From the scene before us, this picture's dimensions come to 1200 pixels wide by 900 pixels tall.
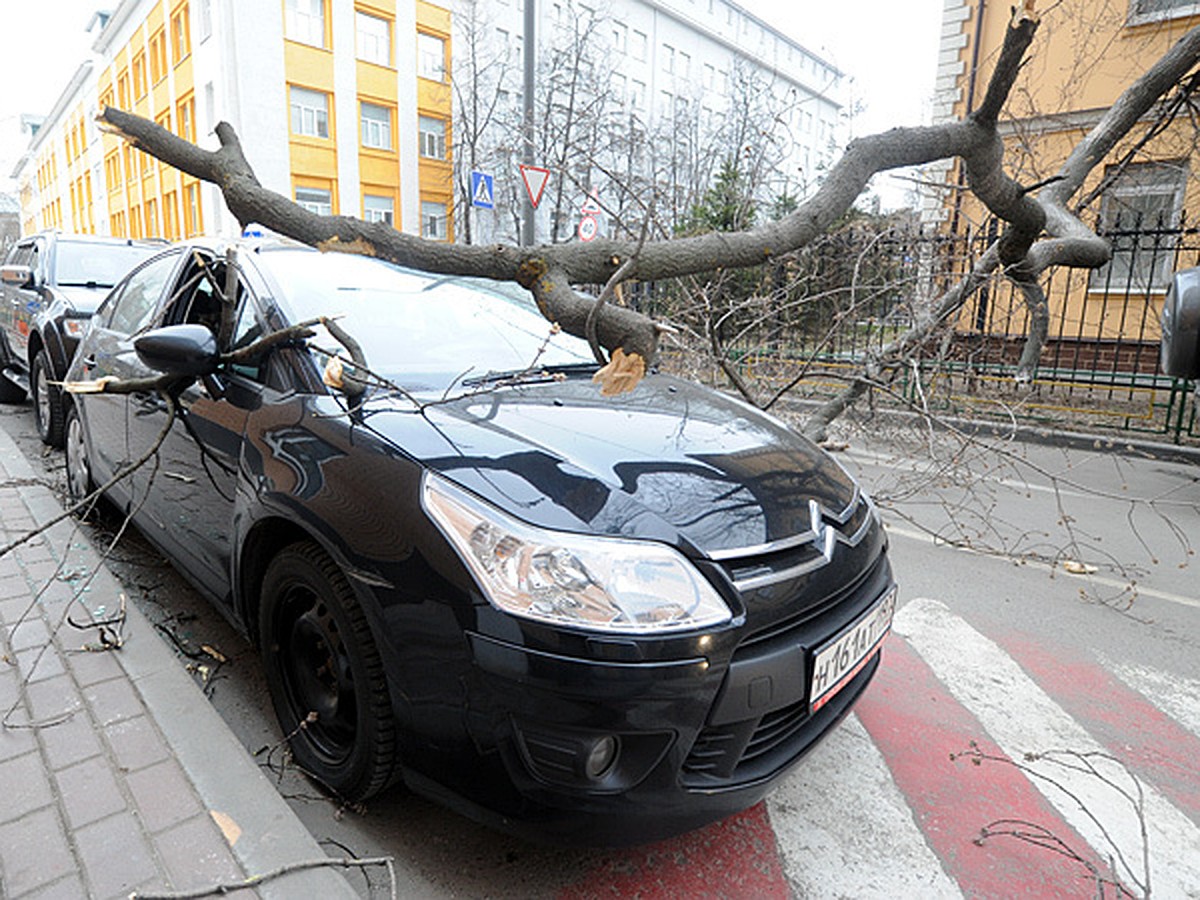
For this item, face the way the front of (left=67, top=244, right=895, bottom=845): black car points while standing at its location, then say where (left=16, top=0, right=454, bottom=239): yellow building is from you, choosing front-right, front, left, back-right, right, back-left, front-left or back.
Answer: back-left

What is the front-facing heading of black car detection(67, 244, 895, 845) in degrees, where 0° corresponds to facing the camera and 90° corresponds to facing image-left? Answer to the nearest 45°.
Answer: approximately 315°

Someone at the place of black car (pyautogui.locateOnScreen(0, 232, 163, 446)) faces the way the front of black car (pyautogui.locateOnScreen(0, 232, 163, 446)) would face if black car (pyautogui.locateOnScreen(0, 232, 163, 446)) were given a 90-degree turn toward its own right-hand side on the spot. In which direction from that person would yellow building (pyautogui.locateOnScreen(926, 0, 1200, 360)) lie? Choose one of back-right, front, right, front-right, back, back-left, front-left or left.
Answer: back-left

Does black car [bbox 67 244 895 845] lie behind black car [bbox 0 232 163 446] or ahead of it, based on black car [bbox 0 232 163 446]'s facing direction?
ahead

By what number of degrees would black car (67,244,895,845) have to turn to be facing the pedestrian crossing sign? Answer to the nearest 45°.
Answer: approximately 135° to its left

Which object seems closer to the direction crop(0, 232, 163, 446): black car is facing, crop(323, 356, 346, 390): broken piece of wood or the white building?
the broken piece of wood

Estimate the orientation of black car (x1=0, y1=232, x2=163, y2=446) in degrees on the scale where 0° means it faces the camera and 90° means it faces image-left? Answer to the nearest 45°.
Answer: approximately 315°

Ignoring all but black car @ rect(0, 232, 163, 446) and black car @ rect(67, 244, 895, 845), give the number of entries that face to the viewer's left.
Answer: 0

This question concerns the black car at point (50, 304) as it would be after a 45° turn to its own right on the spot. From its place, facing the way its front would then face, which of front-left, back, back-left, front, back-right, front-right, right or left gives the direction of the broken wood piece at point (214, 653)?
front

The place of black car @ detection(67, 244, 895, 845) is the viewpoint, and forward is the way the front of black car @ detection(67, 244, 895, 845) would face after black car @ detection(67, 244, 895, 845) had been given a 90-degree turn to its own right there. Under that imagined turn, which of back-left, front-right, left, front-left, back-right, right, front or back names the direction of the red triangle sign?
back-right
